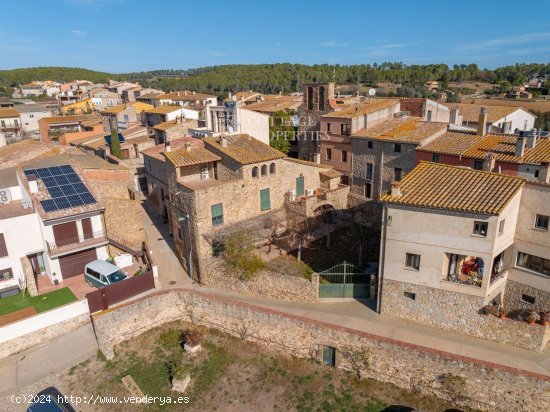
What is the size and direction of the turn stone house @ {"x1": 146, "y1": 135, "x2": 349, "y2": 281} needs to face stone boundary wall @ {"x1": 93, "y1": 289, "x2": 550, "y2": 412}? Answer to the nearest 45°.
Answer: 0° — it already faces it

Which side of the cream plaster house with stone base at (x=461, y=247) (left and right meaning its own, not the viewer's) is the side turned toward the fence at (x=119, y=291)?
right

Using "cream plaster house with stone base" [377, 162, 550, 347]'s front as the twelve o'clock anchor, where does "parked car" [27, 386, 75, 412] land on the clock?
The parked car is roughly at 2 o'clock from the cream plaster house with stone base.

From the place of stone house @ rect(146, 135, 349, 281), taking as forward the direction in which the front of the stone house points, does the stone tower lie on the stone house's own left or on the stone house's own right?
on the stone house's own left

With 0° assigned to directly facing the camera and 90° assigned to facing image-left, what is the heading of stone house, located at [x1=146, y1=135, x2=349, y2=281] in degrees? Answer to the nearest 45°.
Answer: approximately 315°

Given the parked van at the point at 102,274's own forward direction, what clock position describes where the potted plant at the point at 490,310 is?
The potted plant is roughly at 12 o'clock from the parked van.

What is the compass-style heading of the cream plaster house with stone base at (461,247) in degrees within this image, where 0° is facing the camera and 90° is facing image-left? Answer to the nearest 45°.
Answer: approximately 0°

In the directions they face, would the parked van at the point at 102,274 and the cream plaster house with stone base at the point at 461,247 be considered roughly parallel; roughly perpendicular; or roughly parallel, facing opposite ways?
roughly perpendicular

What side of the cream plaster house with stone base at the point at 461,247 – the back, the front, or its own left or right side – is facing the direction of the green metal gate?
right

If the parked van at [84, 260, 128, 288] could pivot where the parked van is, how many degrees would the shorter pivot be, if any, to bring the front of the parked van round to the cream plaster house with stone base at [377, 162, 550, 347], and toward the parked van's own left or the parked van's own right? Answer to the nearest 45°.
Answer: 0° — it already faces it
